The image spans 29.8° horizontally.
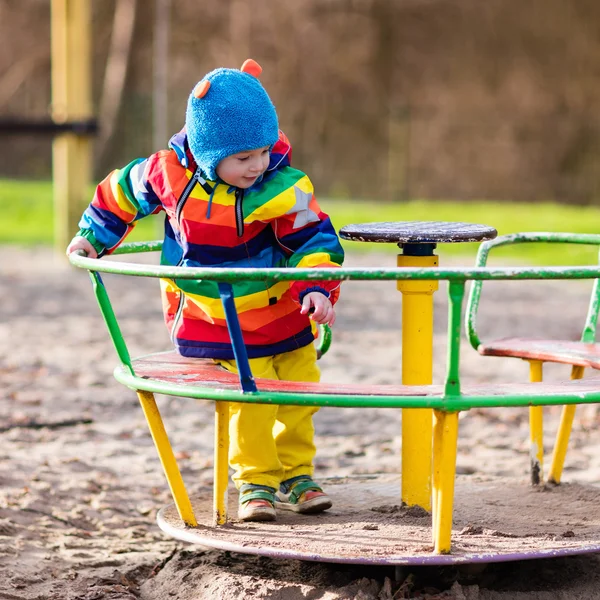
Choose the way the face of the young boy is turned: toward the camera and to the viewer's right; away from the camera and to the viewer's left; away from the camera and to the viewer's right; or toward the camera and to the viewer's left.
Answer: toward the camera and to the viewer's right

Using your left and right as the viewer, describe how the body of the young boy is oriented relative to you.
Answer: facing the viewer

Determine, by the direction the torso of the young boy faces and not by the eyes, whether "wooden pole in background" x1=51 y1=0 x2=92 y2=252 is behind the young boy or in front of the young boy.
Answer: behind
